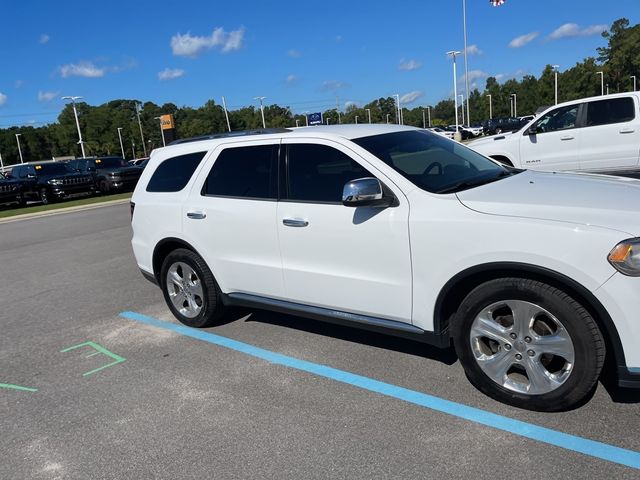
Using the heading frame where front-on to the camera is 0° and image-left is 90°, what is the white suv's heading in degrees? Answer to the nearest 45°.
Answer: approximately 315°

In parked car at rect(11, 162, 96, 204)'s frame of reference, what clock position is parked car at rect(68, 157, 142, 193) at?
parked car at rect(68, 157, 142, 193) is roughly at 10 o'clock from parked car at rect(11, 162, 96, 204).

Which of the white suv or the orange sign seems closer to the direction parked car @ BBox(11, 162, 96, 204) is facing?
the white suv

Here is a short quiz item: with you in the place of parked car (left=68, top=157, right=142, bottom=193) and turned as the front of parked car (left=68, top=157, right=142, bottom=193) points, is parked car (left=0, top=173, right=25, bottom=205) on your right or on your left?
on your right

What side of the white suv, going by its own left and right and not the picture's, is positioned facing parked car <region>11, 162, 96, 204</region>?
back

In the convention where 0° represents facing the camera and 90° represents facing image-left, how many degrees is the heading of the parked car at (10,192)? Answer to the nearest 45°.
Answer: approximately 315°

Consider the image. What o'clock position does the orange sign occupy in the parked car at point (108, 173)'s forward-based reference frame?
The orange sign is roughly at 8 o'clock from the parked car.

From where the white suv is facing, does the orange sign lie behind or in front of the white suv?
behind
